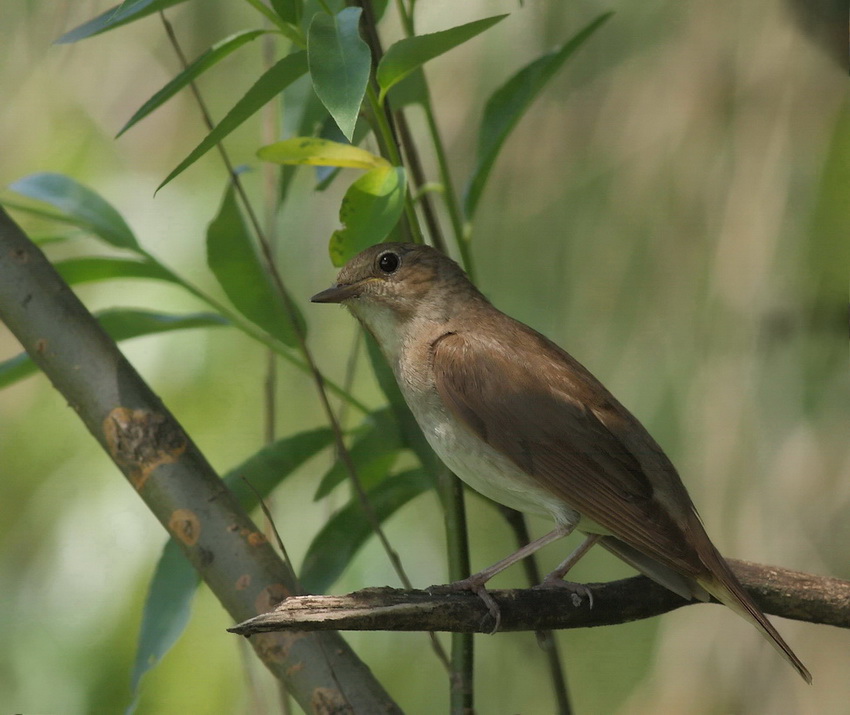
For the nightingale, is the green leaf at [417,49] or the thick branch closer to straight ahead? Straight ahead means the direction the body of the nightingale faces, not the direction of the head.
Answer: the thick branch

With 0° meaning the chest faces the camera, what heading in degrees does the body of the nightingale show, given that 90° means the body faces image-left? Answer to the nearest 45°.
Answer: approximately 90°

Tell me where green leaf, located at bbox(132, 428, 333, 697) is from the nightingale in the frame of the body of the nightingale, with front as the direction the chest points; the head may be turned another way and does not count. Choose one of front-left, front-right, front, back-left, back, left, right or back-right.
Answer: front
